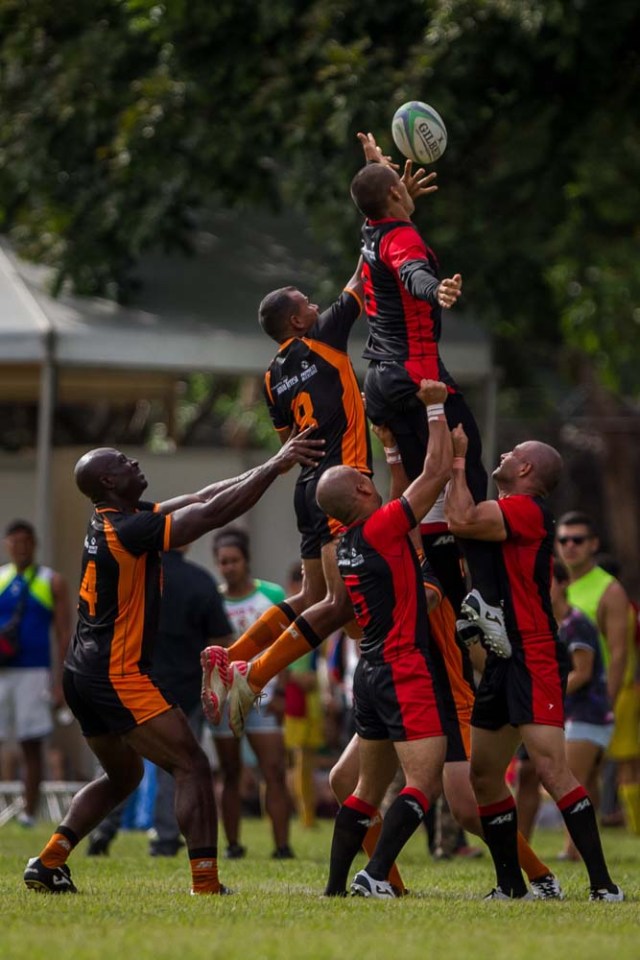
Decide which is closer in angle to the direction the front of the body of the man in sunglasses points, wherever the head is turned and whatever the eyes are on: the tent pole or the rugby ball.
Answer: the rugby ball

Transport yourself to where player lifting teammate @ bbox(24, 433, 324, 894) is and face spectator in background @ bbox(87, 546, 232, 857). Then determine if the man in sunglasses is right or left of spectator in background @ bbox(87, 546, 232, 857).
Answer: right

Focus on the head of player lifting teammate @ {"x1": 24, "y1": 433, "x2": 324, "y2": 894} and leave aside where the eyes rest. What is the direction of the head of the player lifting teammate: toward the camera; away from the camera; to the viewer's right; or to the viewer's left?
to the viewer's right

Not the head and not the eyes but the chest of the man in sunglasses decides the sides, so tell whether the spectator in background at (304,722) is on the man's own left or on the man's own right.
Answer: on the man's own right

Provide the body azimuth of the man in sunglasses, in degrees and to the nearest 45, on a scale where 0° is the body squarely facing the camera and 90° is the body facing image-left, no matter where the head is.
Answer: approximately 45°

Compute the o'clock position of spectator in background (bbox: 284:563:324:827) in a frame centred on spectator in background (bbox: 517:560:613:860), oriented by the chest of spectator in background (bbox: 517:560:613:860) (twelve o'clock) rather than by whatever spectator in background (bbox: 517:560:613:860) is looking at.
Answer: spectator in background (bbox: 284:563:324:827) is roughly at 2 o'clock from spectator in background (bbox: 517:560:613:860).
